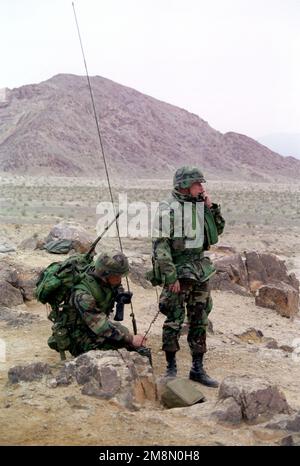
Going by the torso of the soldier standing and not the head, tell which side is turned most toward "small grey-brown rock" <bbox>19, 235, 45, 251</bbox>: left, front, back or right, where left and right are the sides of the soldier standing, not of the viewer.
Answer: back

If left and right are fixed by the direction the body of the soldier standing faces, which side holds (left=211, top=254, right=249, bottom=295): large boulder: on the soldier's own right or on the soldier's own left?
on the soldier's own left

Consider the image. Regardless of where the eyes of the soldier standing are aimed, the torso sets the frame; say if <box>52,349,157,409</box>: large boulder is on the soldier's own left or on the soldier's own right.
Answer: on the soldier's own right

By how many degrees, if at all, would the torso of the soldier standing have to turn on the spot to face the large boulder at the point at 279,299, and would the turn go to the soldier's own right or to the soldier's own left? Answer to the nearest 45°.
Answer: approximately 135° to the soldier's own left

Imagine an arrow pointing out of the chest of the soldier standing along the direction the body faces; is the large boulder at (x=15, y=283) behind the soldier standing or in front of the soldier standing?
behind

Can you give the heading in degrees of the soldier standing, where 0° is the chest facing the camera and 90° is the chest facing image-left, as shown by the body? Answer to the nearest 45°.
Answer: approximately 315°

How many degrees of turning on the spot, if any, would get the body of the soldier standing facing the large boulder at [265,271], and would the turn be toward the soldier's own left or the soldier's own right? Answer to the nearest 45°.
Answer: approximately 135° to the soldier's own left
